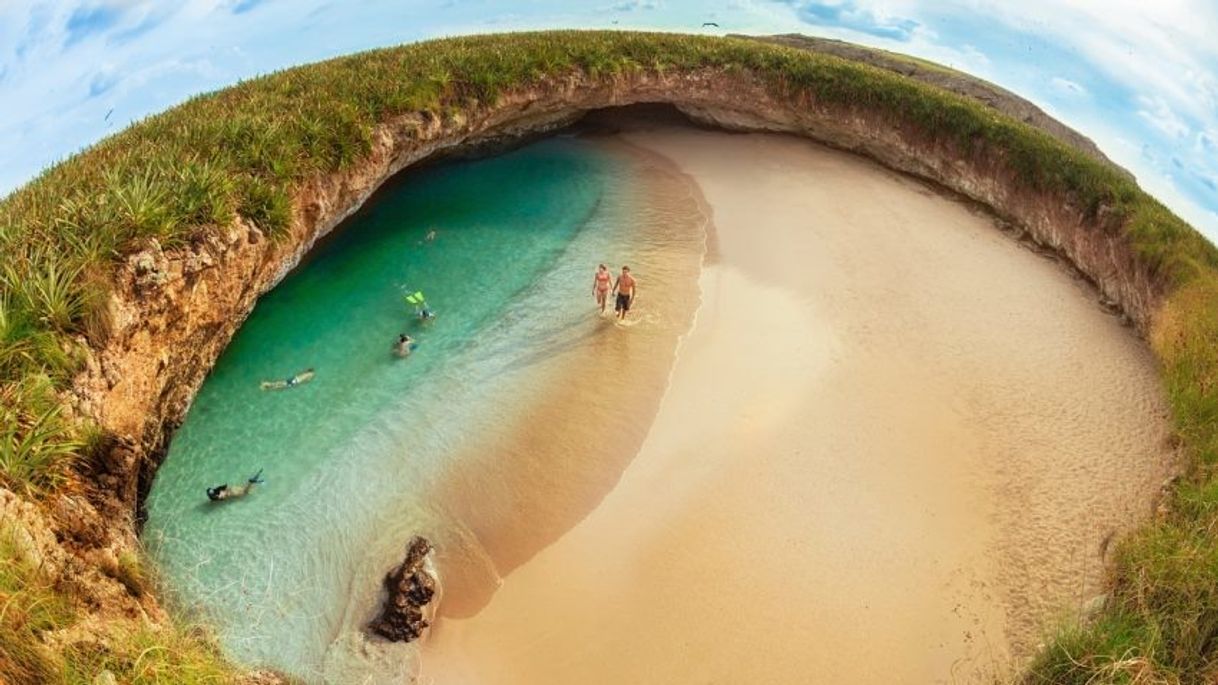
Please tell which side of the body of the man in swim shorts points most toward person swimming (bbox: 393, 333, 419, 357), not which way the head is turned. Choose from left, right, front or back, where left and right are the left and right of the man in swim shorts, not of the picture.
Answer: right

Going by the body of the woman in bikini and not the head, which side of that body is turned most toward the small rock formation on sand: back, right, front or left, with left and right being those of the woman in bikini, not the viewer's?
front

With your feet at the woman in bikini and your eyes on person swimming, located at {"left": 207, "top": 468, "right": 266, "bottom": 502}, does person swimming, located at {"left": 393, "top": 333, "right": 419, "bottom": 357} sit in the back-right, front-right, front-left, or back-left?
front-right

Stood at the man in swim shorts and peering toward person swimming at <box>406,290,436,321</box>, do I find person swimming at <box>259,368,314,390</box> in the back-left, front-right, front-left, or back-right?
front-left

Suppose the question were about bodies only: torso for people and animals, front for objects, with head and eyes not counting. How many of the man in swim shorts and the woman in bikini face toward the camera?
2

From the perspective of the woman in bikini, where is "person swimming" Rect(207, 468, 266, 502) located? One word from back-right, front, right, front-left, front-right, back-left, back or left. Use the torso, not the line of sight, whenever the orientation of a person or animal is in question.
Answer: front-right

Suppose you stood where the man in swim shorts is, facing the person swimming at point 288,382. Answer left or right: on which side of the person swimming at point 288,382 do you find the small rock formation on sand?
left

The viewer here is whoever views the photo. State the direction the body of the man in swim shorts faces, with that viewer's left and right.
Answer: facing the viewer

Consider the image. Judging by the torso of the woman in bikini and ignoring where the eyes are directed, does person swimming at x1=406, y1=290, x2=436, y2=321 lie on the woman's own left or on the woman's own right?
on the woman's own right

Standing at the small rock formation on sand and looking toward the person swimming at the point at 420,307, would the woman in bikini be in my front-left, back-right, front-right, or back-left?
front-right

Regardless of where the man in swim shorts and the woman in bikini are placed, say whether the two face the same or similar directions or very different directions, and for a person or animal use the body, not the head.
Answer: same or similar directions

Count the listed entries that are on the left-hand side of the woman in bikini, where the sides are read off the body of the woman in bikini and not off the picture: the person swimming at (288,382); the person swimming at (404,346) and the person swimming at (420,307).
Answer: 0

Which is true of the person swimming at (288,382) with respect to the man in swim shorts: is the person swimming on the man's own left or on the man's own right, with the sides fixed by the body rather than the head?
on the man's own right

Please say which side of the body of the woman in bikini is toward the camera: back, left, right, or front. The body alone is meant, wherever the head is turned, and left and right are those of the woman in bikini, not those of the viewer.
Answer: front
